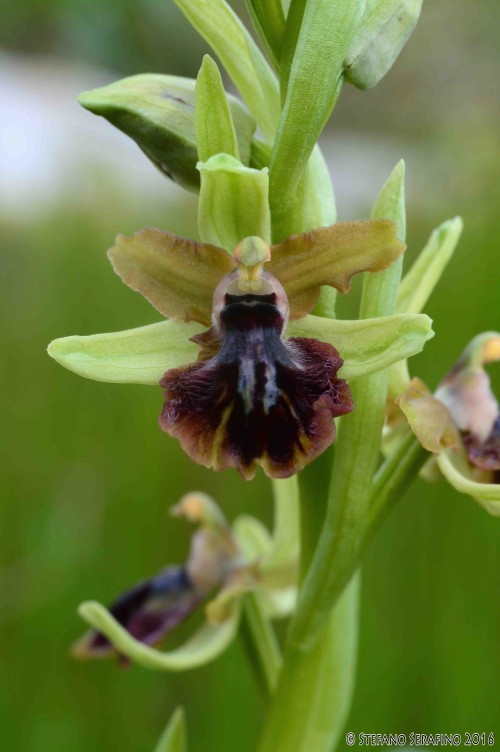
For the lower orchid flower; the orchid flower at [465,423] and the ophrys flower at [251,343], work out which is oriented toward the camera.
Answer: the ophrys flower

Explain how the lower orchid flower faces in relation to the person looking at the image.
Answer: facing to the left of the viewer

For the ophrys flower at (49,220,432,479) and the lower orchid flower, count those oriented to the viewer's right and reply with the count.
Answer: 0

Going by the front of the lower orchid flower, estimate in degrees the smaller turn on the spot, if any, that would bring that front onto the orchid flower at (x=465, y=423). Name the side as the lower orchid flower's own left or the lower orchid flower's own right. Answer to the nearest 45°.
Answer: approximately 135° to the lower orchid flower's own left

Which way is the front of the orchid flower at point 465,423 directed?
to the viewer's right

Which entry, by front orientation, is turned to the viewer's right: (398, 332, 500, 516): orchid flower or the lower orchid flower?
the orchid flower

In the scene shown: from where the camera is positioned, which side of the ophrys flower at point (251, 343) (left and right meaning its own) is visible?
front

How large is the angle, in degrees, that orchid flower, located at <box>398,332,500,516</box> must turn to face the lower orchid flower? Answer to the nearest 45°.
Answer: approximately 180°

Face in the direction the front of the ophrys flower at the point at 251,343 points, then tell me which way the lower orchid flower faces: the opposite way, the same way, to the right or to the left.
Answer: to the right
